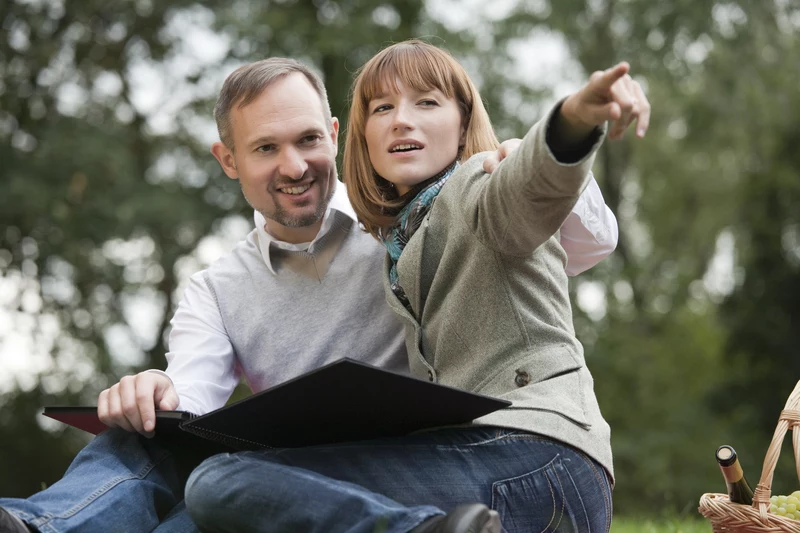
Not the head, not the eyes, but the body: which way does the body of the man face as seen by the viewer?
toward the camera

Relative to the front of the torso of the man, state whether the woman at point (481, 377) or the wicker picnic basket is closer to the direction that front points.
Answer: the woman

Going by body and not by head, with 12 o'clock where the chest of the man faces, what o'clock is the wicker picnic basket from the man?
The wicker picnic basket is roughly at 10 o'clock from the man.

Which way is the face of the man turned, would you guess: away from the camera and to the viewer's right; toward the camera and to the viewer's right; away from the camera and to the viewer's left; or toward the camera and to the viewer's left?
toward the camera and to the viewer's right

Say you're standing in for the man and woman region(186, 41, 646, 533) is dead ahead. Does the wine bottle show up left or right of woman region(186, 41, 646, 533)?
left

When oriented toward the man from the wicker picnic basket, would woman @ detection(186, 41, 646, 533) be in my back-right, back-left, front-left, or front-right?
front-left

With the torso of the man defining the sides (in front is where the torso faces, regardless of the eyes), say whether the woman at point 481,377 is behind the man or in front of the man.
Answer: in front

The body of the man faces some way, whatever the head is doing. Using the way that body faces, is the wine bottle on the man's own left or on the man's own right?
on the man's own left

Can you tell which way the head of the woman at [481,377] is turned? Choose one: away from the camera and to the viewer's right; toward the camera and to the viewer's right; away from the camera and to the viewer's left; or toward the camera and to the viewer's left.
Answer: toward the camera and to the viewer's right

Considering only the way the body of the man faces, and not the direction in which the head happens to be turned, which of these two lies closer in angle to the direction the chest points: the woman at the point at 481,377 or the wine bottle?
the woman
